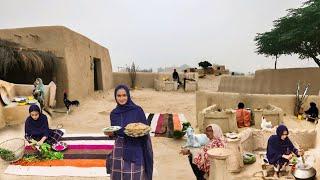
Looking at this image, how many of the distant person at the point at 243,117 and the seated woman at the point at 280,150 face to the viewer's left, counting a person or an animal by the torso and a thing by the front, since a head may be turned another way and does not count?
0

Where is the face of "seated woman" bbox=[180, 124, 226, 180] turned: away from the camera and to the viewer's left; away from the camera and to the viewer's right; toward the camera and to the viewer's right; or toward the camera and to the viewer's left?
toward the camera and to the viewer's left

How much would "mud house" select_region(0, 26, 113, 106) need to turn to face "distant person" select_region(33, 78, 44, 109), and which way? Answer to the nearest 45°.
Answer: approximately 45° to its right

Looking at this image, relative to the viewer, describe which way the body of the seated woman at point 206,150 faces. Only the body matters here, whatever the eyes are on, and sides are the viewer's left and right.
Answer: facing to the left of the viewer

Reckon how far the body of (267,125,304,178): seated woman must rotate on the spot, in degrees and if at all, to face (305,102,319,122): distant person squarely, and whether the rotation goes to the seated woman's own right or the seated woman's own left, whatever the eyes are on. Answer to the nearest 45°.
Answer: approximately 135° to the seated woman's own left

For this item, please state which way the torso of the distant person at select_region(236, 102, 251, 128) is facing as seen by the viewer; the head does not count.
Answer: away from the camera

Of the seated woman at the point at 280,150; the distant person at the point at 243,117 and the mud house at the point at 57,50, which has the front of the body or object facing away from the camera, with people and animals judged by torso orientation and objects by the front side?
the distant person

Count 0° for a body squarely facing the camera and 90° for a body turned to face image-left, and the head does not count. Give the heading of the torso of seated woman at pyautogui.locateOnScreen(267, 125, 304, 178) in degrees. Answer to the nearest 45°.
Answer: approximately 315°
